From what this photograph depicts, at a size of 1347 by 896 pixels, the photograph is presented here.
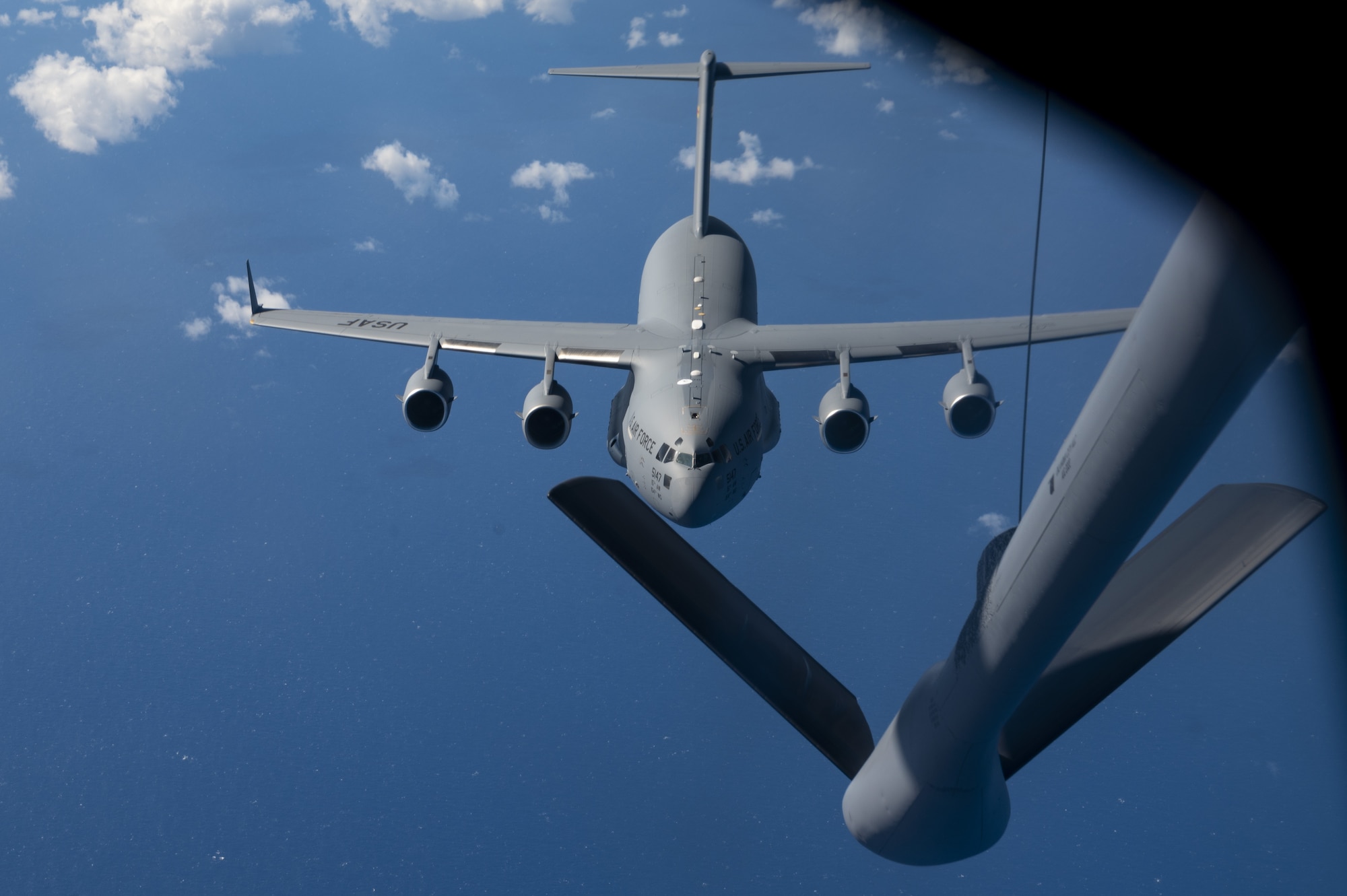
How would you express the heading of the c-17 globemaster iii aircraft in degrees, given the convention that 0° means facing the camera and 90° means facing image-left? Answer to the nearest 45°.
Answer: approximately 0°
